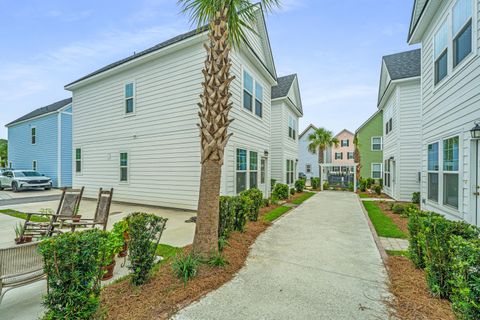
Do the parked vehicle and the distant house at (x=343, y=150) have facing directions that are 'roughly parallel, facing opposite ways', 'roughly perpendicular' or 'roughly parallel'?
roughly perpendicular

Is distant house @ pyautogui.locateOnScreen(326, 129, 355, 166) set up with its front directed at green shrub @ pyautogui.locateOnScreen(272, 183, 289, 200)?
yes

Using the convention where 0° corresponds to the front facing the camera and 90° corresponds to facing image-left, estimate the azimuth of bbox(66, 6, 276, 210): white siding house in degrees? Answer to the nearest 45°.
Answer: approximately 315°

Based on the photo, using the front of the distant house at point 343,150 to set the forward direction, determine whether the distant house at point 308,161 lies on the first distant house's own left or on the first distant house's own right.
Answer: on the first distant house's own right

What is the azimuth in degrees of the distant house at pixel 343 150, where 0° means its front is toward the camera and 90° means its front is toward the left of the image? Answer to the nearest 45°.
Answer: approximately 0°
